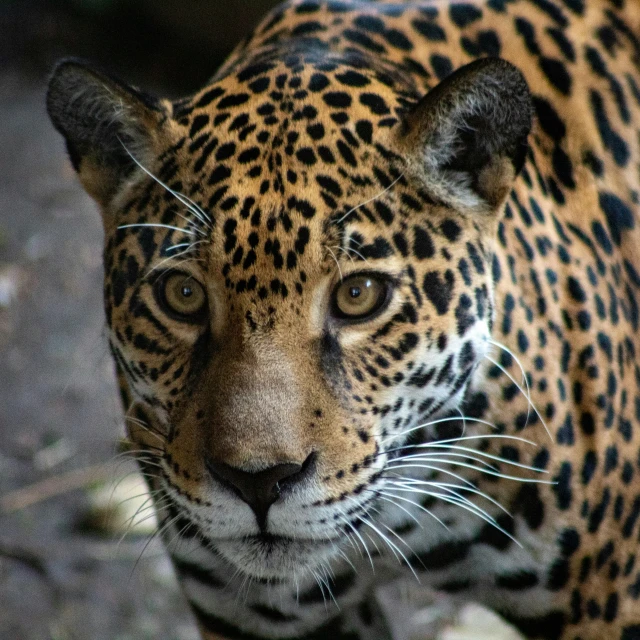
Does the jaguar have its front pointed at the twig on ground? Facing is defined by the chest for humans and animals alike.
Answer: no

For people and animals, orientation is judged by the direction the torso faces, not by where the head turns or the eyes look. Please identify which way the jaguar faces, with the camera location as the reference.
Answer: facing the viewer and to the left of the viewer
